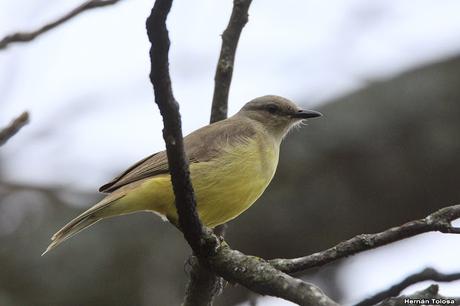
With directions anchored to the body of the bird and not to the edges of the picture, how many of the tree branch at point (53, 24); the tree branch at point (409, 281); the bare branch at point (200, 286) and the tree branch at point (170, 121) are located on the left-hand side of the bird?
0

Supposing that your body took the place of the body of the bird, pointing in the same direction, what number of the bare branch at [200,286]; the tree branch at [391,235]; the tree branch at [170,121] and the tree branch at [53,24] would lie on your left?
0

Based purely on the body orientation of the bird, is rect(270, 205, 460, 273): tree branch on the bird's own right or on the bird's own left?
on the bird's own right

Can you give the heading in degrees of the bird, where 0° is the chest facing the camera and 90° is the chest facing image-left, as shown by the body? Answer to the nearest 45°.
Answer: approximately 270°

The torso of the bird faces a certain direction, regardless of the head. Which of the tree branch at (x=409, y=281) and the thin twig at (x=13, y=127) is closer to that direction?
the tree branch

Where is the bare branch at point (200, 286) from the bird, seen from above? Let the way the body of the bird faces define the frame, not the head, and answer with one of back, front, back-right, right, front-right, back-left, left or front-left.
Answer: right

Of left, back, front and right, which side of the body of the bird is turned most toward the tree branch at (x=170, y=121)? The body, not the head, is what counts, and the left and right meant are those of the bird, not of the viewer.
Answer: right

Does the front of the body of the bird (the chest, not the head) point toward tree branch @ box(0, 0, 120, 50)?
no
